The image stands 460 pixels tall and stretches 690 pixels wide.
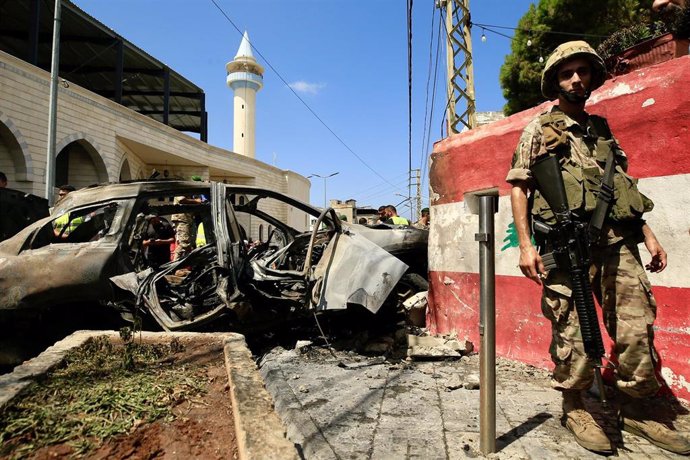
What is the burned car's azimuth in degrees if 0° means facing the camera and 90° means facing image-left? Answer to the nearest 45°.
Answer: approximately 270°

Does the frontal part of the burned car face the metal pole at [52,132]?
no

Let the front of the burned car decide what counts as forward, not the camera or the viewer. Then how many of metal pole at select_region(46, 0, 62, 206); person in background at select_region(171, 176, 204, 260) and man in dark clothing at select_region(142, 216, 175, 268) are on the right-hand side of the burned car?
0

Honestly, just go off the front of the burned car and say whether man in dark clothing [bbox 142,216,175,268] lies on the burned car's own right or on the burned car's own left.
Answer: on the burned car's own left

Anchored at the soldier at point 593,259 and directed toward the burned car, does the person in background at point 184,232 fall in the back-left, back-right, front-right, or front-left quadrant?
front-right

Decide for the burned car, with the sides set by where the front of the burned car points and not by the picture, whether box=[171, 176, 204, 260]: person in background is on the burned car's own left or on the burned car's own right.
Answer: on the burned car's own left

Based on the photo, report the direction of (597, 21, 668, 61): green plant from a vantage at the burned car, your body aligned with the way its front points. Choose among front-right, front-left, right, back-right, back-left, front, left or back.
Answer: front

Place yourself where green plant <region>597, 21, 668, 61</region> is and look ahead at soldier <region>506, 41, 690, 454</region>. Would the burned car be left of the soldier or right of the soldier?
right

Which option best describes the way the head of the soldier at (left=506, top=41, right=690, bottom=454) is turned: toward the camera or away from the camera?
toward the camera

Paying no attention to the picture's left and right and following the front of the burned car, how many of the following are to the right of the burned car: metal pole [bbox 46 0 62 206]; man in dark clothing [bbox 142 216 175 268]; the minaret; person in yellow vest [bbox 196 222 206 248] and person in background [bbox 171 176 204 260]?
0

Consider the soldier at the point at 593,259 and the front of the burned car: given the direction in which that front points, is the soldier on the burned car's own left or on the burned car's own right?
on the burned car's own right

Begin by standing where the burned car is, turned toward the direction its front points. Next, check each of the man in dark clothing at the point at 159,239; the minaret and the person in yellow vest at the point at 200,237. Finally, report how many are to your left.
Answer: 3

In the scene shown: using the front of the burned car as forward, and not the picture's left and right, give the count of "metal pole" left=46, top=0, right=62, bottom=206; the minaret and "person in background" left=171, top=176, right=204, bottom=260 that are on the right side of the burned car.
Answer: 0

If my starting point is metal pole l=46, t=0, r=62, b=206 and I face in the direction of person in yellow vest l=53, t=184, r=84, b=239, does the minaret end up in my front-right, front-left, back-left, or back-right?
back-left

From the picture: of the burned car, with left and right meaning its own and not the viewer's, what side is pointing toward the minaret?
left

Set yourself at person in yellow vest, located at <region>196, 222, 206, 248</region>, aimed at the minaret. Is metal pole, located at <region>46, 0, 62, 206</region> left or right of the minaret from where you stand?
left

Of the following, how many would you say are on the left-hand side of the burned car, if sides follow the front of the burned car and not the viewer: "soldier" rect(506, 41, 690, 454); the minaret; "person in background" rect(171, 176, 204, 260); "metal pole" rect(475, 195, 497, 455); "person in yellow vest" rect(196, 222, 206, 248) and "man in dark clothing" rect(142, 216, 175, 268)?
4
